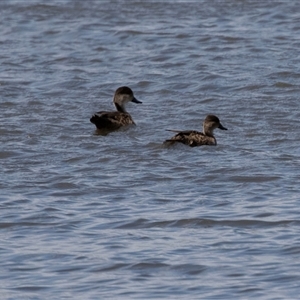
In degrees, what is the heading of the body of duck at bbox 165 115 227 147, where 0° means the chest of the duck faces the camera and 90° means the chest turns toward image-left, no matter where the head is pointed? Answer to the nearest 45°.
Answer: approximately 270°

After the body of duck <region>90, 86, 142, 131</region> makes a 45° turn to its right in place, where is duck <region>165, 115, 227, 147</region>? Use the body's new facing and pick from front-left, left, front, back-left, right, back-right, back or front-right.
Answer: front

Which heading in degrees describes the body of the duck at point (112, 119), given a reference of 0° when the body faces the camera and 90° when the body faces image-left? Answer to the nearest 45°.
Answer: approximately 270°
